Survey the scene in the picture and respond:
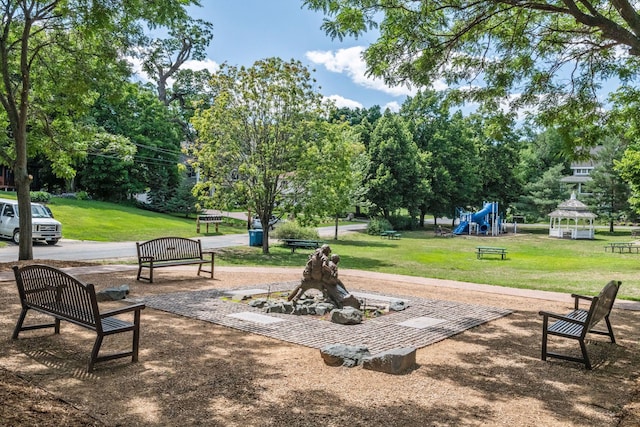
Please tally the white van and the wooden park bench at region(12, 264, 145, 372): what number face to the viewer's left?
0

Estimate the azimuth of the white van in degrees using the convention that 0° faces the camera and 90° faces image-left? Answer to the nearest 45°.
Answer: approximately 315°

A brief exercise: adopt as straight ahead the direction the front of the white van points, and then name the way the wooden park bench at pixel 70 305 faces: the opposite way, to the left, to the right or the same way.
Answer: to the left

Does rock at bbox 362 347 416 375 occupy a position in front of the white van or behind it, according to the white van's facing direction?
in front

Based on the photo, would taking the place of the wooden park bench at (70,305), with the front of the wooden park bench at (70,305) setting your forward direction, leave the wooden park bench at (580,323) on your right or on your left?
on your right

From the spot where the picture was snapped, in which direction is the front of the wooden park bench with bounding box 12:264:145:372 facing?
facing away from the viewer and to the right of the viewer

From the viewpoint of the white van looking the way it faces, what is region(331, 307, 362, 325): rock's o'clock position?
The rock is roughly at 1 o'clock from the white van.

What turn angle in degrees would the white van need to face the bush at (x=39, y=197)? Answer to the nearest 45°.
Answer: approximately 135° to its left

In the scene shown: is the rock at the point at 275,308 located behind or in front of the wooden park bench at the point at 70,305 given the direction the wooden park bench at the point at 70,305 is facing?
in front

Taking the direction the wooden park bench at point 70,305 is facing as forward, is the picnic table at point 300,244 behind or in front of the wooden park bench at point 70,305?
in front

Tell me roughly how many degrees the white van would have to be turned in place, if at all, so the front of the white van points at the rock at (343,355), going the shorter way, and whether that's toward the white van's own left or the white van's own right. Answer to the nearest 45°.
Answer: approximately 45° to the white van's own right

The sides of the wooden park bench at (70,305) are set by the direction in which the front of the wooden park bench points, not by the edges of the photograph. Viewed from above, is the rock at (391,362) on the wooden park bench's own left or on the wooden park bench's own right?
on the wooden park bench's own right

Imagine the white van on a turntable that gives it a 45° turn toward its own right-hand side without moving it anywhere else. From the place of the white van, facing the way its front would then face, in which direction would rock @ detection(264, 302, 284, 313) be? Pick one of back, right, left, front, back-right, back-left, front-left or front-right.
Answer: front

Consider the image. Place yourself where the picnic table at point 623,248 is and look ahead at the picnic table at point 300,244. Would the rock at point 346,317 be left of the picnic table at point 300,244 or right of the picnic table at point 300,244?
left

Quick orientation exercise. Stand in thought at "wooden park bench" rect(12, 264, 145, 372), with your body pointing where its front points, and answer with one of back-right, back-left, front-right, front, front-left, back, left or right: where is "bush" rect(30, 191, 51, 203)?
front-left

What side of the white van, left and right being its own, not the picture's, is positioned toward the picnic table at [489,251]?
front

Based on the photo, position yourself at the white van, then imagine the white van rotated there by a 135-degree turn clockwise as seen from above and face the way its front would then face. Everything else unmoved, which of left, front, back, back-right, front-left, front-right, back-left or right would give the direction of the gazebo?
back
